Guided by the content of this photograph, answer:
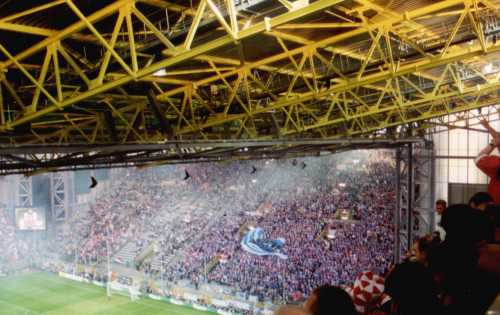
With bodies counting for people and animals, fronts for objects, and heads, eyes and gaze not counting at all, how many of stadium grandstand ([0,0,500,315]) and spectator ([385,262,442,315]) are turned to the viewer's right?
0

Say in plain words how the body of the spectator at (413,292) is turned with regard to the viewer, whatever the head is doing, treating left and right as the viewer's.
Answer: facing away from the viewer and to the left of the viewer

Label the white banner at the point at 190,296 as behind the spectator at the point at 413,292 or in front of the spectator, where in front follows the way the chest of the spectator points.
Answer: in front

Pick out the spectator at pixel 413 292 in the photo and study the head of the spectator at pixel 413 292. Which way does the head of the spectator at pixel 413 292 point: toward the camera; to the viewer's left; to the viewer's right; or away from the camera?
away from the camera

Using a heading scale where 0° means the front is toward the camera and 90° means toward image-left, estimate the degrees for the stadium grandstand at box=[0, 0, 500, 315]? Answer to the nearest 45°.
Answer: approximately 45°

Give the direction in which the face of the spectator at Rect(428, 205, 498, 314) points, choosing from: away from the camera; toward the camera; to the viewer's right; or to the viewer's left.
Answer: away from the camera

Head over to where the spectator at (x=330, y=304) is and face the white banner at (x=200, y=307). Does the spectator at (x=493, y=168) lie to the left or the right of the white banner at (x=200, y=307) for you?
right
